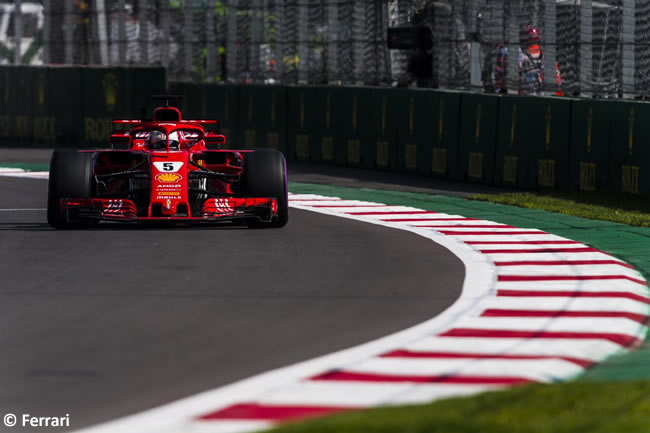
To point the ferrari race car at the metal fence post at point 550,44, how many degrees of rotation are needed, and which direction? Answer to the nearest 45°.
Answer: approximately 135° to its left

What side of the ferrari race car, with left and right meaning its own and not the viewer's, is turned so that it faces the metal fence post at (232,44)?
back

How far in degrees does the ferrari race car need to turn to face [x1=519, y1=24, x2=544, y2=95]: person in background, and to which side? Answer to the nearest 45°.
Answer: approximately 135° to its left

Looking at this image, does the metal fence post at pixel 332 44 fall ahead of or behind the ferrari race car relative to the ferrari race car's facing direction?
behind

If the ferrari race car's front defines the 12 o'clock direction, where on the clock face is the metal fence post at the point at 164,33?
The metal fence post is roughly at 6 o'clock from the ferrari race car.

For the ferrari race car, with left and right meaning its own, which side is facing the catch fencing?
back

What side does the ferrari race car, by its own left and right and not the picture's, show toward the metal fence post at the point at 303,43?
back

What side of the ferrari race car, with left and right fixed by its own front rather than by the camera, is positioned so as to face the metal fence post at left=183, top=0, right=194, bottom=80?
back

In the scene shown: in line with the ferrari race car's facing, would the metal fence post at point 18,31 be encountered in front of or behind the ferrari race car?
behind

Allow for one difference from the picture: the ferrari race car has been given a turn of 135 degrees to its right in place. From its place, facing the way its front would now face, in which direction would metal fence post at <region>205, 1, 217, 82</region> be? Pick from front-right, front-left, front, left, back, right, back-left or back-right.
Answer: front-right

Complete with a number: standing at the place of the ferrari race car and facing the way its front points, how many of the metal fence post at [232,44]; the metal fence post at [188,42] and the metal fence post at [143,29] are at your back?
3

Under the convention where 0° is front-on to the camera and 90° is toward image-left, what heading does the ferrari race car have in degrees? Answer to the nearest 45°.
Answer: approximately 0°
